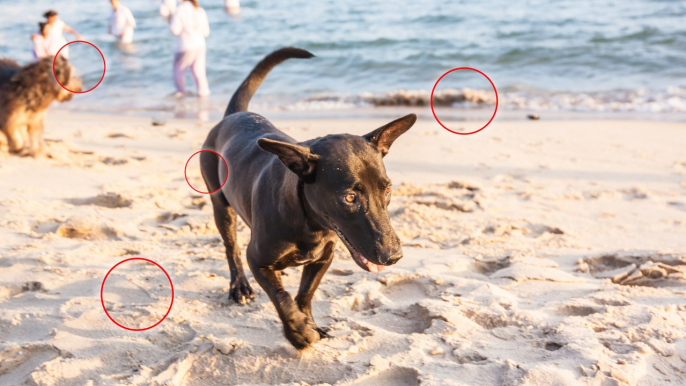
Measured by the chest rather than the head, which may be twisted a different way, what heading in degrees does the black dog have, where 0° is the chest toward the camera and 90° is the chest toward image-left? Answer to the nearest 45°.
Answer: approximately 315°

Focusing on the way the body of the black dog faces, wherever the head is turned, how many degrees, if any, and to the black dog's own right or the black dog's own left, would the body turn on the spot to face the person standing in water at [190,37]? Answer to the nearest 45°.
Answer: approximately 135° to the black dog's own left

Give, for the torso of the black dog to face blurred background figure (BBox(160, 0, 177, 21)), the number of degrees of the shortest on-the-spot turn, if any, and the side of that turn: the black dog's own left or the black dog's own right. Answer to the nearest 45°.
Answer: approximately 135° to the black dog's own left

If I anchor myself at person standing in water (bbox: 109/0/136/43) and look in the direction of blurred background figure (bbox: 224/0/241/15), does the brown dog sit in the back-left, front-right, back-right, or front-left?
back-right

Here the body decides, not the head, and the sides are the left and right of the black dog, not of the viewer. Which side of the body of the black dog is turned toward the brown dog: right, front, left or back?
back

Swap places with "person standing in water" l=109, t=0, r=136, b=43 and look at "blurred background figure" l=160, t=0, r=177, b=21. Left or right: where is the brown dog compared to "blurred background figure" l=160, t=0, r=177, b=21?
right

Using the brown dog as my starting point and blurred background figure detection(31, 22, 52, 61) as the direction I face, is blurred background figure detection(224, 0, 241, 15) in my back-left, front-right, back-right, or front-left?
front-right

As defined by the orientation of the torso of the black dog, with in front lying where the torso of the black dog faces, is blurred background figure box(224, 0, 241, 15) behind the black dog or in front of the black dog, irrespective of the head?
behind

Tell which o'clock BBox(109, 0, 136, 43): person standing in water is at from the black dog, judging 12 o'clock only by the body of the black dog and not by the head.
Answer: The person standing in water is roughly at 7 o'clock from the black dog.
